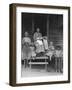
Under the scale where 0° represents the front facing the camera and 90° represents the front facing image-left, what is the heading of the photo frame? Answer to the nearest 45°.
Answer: approximately 315°
